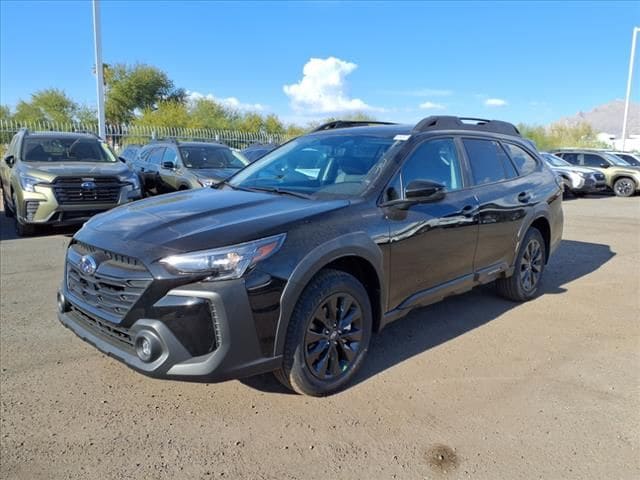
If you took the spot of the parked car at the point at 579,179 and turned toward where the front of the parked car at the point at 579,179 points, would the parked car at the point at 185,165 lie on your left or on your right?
on your right

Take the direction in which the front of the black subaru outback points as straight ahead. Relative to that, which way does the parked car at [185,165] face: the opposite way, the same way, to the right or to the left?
to the left

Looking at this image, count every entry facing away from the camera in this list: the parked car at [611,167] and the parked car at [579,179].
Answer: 0

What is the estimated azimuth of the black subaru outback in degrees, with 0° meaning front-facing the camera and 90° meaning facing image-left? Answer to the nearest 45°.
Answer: approximately 45°

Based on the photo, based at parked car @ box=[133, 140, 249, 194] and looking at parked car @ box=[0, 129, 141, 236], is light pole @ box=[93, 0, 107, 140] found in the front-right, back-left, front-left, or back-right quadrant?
back-right

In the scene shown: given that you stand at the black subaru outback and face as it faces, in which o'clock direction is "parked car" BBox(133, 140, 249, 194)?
The parked car is roughly at 4 o'clock from the black subaru outback.

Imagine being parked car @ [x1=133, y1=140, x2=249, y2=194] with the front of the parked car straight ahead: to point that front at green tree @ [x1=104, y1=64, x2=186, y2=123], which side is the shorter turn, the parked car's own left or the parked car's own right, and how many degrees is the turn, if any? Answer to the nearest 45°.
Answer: approximately 135° to the parked car's own left

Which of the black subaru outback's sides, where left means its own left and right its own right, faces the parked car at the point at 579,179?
back

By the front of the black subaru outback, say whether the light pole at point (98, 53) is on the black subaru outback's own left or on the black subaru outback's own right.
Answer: on the black subaru outback's own right
